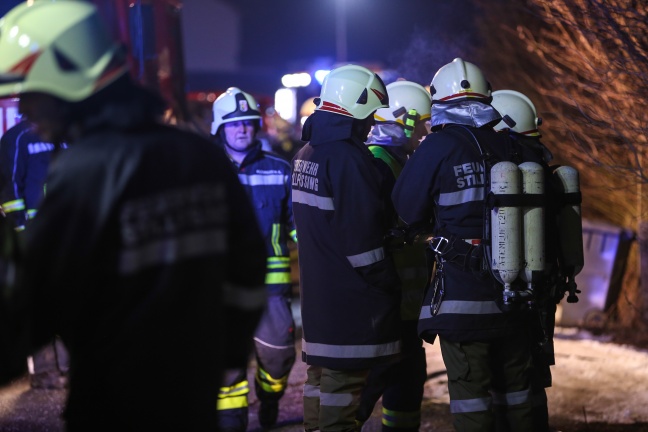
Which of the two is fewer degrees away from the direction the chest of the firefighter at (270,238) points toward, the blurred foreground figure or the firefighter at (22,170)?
the blurred foreground figure

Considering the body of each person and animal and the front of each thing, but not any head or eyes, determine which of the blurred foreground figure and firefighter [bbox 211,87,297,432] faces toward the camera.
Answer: the firefighter

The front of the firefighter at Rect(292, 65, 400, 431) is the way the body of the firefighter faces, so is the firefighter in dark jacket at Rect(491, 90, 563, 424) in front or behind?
in front

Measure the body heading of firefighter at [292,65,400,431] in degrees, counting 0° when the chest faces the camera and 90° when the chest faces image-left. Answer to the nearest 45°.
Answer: approximately 225°

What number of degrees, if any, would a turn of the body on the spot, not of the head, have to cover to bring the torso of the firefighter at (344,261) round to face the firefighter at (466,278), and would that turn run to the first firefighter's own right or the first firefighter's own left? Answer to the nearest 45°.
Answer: approximately 45° to the first firefighter's own right

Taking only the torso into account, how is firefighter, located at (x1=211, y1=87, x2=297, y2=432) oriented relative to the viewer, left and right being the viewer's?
facing the viewer

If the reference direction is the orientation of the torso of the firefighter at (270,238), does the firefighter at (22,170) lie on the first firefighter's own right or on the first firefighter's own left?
on the first firefighter's own right

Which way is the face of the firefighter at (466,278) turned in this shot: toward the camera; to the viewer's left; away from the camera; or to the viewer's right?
away from the camera
